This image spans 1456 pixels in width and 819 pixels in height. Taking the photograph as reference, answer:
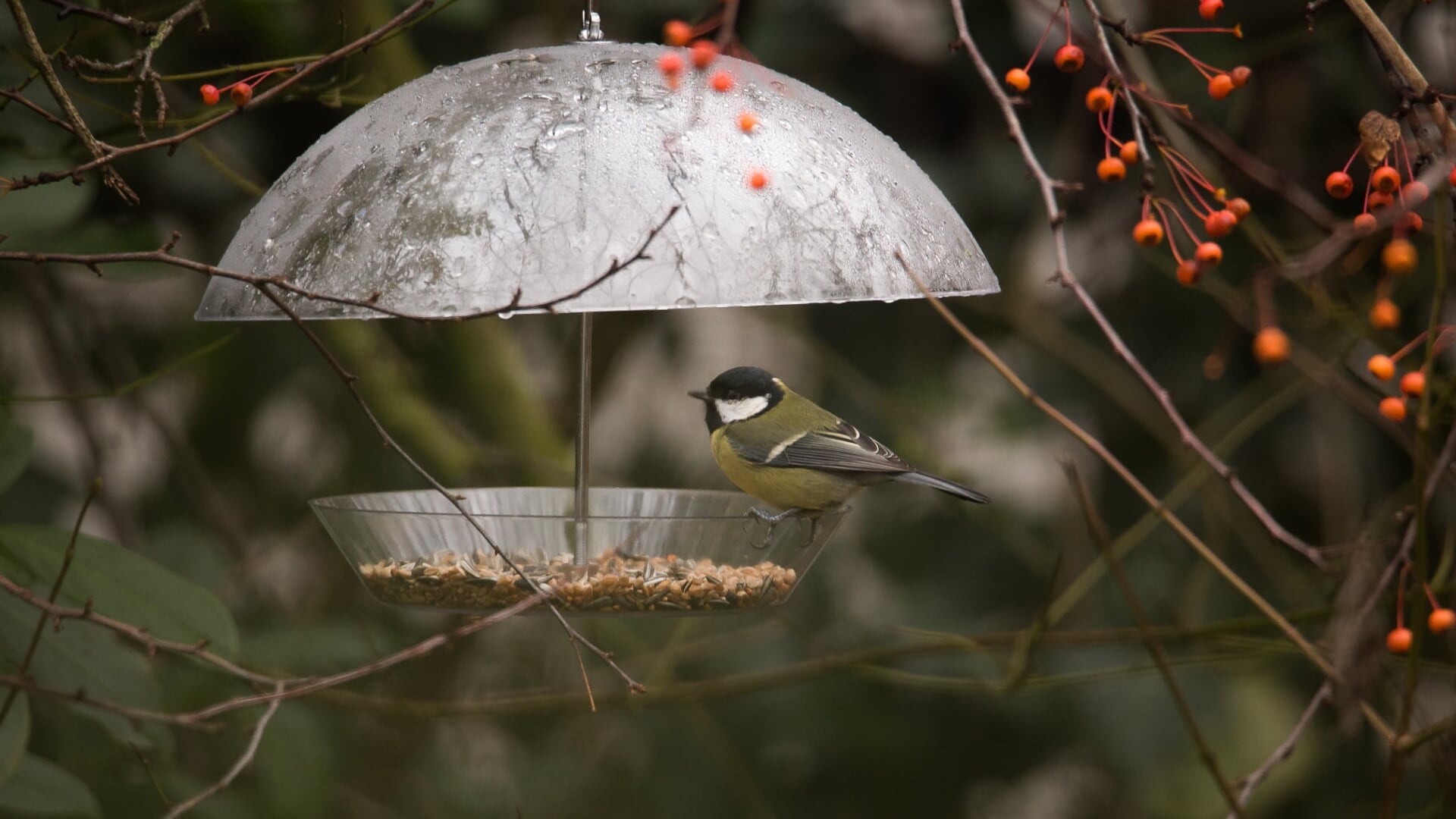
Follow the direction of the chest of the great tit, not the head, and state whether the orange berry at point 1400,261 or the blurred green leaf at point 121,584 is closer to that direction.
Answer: the blurred green leaf

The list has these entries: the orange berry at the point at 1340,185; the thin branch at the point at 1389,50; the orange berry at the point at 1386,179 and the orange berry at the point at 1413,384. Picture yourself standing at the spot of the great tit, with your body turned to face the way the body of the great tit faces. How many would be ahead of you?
0

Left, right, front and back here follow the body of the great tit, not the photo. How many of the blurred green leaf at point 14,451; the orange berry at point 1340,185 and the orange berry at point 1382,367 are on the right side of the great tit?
0

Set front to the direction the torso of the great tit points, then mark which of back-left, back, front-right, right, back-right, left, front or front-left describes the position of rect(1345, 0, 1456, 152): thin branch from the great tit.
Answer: back-left

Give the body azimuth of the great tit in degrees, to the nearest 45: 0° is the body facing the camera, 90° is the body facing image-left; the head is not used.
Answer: approximately 90°

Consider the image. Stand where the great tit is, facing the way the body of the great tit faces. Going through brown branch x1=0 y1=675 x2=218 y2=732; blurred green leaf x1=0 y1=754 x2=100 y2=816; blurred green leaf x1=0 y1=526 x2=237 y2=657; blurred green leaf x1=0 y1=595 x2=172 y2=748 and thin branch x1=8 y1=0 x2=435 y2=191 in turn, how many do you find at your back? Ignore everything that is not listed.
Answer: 0

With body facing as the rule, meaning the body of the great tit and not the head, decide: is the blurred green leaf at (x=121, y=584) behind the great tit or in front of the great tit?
in front

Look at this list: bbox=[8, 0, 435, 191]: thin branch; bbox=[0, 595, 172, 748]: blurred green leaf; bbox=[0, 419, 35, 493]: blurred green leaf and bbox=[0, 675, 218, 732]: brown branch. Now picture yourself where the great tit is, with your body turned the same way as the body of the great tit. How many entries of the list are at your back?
0

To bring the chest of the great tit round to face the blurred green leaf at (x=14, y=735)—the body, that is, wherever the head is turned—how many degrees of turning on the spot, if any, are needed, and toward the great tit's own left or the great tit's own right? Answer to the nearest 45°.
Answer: approximately 45° to the great tit's own left

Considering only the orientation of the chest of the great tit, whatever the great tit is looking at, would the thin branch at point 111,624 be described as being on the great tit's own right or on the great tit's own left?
on the great tit's own left

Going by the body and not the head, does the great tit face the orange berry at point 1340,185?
no

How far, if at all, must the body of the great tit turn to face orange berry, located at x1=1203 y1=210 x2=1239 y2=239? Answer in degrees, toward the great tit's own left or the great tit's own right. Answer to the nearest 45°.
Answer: approximately 135° to the great tit's own left

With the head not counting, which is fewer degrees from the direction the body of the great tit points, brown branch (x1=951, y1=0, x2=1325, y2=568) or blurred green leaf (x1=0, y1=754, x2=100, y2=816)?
the blurred green leaf

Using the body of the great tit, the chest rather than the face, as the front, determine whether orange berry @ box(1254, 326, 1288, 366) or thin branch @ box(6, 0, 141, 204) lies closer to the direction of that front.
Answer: the thin branch
